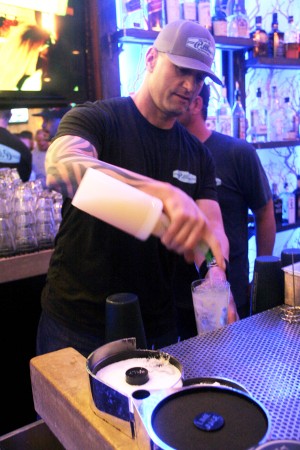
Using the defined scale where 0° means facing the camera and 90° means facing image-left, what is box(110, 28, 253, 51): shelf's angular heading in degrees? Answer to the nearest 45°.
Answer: approximately 0°

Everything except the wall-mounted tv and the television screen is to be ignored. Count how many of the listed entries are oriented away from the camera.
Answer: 0

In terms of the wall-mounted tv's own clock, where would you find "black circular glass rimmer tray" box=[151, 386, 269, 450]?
The black circular glass rimmer tray is roughly at 12 o'clock from the wall-mounted tv.

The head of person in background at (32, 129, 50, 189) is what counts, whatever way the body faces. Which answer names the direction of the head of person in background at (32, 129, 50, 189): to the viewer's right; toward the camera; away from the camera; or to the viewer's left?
toward the camera

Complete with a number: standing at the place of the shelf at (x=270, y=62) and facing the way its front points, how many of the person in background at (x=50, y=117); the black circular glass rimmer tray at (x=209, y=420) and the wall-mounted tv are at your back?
0

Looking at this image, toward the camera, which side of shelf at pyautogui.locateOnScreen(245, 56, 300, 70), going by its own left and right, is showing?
front

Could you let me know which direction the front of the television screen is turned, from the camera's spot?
facing the viewer
